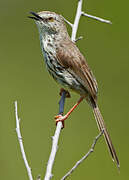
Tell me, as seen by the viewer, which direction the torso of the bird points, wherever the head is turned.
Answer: to the viewer's left
